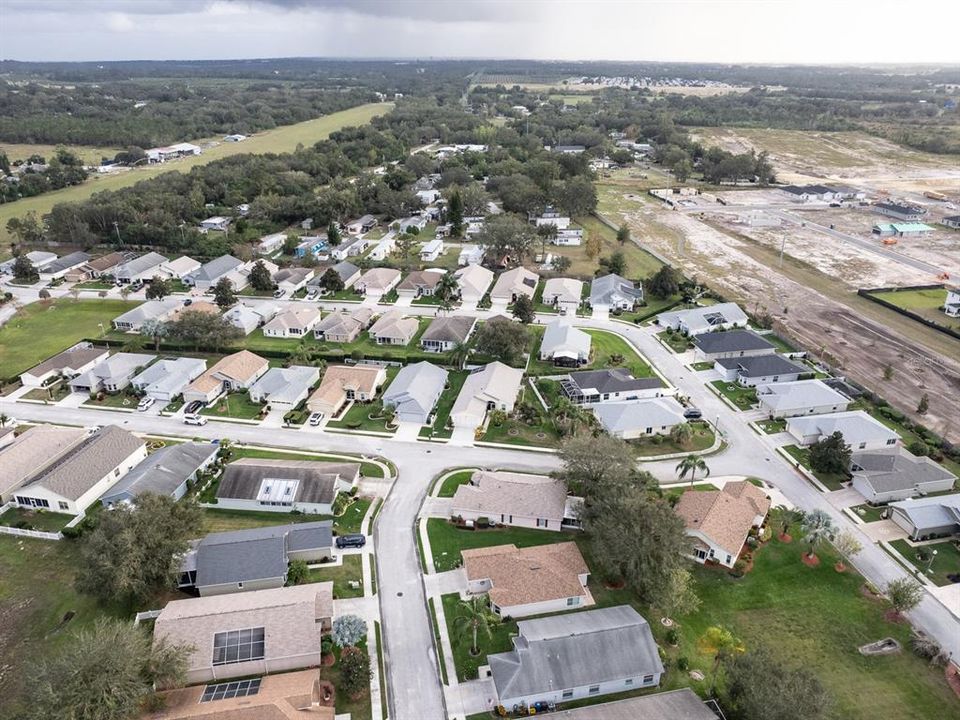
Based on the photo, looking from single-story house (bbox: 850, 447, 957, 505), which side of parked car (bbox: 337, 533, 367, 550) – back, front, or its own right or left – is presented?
back

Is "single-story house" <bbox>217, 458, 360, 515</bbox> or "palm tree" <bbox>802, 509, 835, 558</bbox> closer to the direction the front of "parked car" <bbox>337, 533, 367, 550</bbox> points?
the single-story house

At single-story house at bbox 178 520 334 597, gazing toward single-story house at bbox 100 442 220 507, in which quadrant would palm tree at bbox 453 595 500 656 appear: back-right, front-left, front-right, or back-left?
back-right

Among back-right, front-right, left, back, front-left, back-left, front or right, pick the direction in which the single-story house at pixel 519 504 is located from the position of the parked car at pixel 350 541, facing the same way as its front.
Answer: back

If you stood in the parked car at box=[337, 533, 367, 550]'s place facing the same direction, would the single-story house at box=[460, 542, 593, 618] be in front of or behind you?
behind

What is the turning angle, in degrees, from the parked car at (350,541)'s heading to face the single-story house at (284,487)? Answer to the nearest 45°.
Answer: approximately 45° to its right

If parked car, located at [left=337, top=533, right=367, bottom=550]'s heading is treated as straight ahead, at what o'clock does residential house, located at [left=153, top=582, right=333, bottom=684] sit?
The residential house is roughly at 10 o'clock from the parked car.

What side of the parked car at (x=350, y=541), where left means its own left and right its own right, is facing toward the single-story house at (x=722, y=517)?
back

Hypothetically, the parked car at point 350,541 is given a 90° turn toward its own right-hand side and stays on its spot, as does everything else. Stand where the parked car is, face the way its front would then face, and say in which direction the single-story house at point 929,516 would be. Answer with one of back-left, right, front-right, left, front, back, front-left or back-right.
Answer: right

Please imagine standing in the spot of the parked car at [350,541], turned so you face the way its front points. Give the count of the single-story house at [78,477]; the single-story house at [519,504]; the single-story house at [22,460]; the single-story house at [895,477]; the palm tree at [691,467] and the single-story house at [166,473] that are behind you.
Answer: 3

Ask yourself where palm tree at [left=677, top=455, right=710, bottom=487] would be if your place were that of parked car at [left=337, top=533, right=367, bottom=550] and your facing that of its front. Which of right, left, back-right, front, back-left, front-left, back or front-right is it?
back

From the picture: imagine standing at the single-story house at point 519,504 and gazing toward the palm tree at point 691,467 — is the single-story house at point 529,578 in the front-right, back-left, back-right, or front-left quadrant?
back-right

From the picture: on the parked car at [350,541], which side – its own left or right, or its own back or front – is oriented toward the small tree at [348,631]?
left

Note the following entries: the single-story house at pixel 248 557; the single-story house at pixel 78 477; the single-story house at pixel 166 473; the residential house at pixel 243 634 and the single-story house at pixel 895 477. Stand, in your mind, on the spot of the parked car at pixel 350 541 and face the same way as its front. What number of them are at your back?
1

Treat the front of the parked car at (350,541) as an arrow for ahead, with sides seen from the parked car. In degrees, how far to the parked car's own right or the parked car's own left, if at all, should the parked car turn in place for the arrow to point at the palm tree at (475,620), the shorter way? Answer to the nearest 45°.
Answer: approximately 135° to the parked car's own left

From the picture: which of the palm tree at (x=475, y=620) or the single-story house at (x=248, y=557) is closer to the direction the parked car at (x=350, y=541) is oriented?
the single-story house

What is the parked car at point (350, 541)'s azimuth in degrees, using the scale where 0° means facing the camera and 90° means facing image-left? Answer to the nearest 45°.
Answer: approximately 90°

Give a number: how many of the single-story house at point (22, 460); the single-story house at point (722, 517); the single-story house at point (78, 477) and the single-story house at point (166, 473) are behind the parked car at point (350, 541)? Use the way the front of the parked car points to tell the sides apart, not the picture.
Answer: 1

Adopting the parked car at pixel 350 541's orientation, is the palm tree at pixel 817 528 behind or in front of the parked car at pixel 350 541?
behind

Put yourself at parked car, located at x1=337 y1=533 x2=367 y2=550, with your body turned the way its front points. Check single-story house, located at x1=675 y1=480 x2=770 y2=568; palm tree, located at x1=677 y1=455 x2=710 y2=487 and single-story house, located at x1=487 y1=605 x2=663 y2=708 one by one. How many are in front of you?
0
